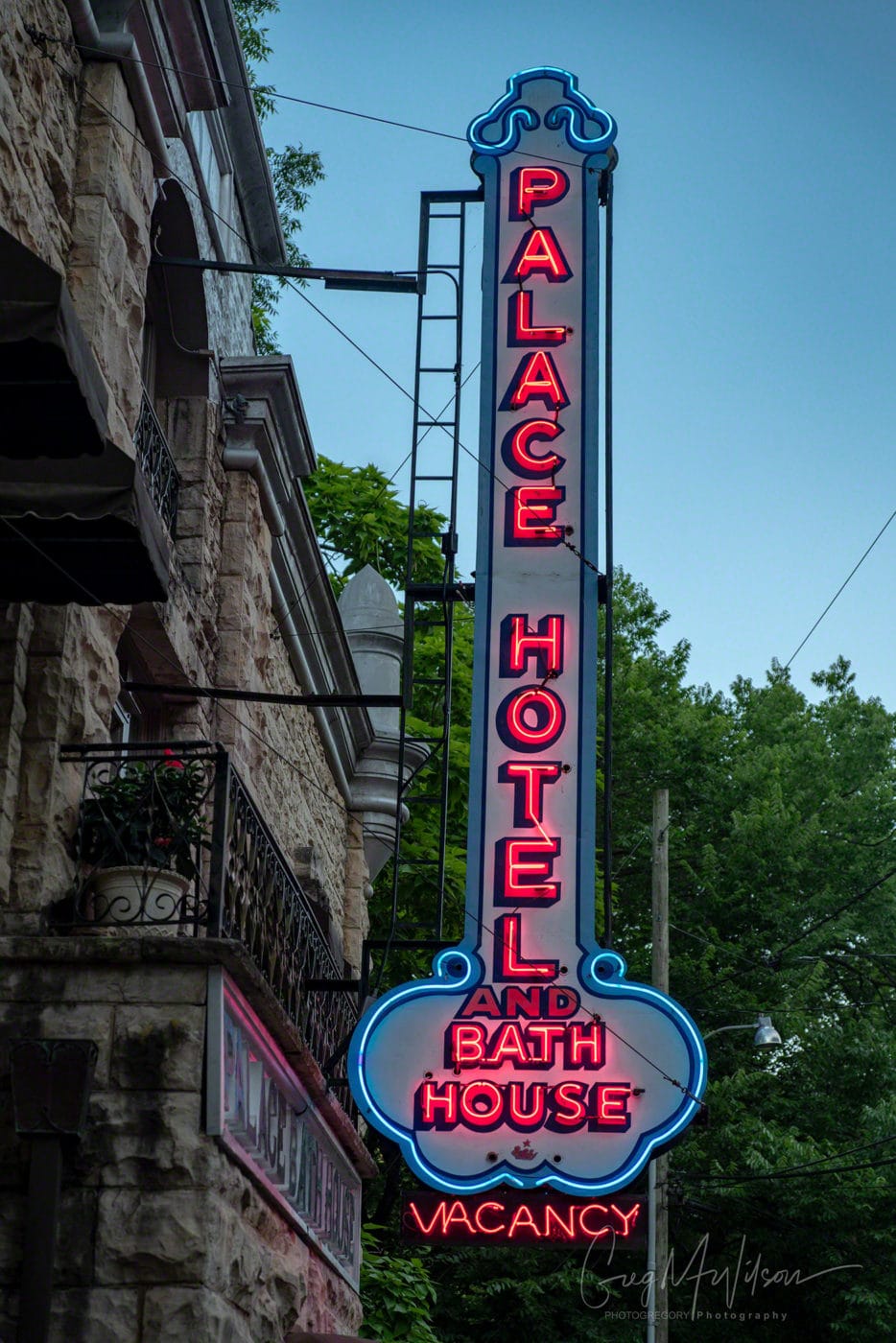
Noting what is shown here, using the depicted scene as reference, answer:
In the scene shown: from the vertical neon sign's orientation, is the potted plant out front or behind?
out front

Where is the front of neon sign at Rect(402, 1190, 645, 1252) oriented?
toward the camera

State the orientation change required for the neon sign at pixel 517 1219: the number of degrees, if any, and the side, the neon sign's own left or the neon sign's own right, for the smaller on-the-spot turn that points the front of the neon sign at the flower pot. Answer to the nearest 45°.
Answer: approximately 45° to the neon sign's own right

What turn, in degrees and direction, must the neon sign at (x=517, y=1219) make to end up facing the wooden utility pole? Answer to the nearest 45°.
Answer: approximately 180°

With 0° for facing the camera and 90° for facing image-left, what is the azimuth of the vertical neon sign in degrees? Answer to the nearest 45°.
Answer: approximately 0°
